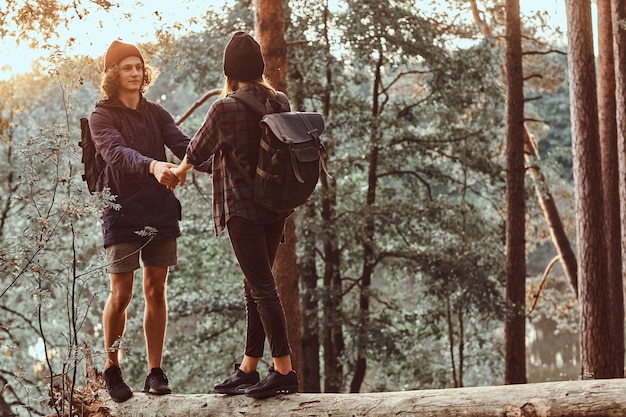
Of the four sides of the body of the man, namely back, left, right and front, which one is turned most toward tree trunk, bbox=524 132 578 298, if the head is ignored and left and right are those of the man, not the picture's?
left

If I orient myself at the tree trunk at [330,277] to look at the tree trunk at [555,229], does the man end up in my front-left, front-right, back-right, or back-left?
back-right

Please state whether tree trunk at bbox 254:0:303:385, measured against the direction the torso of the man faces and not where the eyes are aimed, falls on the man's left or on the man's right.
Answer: on the man's left

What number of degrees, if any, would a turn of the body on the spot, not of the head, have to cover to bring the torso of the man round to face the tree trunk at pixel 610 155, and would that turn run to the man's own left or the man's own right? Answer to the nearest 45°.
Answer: approximately 90° to the man's own left

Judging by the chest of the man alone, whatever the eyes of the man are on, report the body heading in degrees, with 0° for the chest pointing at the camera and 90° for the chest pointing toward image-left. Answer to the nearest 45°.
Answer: approximately 315°

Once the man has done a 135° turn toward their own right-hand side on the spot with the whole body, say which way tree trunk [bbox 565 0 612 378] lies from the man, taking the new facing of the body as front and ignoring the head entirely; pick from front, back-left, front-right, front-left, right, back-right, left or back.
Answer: back-right

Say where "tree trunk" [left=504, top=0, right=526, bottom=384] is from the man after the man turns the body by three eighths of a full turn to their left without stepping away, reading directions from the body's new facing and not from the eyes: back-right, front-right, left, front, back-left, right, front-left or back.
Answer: front-right

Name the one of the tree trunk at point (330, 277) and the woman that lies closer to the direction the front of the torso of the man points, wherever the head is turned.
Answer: the woman
